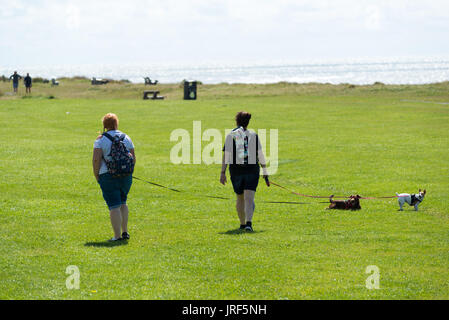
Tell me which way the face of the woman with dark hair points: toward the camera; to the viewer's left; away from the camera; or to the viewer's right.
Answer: away from the camera

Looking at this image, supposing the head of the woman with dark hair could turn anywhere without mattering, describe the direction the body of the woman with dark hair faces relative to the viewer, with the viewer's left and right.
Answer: facing away from the viewer

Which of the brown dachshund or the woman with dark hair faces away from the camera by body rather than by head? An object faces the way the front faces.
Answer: the woman with dark hair

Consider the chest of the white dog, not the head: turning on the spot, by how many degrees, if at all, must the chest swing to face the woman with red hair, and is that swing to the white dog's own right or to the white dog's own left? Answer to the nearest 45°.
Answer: approximately 135° to the white dog's own right

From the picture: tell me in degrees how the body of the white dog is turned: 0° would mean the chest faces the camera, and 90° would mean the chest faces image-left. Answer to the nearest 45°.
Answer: approximately 270°

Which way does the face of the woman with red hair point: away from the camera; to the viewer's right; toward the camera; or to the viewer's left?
away from the camera

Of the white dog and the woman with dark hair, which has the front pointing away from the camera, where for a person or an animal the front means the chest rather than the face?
the woman with dark hair
